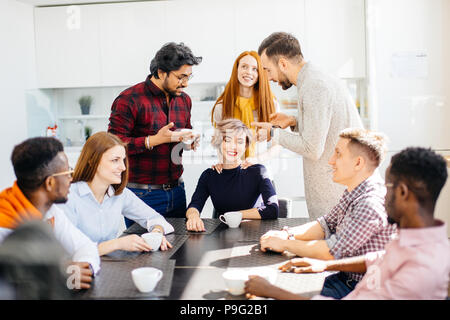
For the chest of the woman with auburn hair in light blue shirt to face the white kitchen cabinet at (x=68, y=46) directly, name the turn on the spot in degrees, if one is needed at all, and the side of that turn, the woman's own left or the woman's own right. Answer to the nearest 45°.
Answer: approximately 135° to the woman's own left

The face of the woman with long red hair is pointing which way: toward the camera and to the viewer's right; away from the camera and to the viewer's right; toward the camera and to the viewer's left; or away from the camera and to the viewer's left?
toward the camera and to the viewer's right

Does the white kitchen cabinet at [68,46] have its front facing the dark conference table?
yes

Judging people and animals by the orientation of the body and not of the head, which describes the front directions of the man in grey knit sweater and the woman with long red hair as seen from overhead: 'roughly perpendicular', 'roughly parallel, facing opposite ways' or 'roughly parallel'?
roughly perpendicular

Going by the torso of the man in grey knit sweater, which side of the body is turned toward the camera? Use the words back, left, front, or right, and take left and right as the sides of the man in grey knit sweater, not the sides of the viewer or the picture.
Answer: left

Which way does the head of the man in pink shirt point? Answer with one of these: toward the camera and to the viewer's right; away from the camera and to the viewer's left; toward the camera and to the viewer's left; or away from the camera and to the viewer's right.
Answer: away from the camera and to the viewer's left

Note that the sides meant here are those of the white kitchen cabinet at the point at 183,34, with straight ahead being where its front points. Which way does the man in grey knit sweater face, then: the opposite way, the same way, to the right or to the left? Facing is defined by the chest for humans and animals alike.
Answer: to the right

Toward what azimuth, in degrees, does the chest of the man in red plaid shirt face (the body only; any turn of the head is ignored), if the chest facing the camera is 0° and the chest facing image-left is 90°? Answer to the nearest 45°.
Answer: approximately 315°

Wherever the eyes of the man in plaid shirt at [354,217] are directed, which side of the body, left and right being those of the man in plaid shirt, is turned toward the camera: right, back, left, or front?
left

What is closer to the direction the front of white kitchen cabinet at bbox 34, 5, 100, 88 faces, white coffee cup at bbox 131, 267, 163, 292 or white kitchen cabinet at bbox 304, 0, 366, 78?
the white coffee cup
